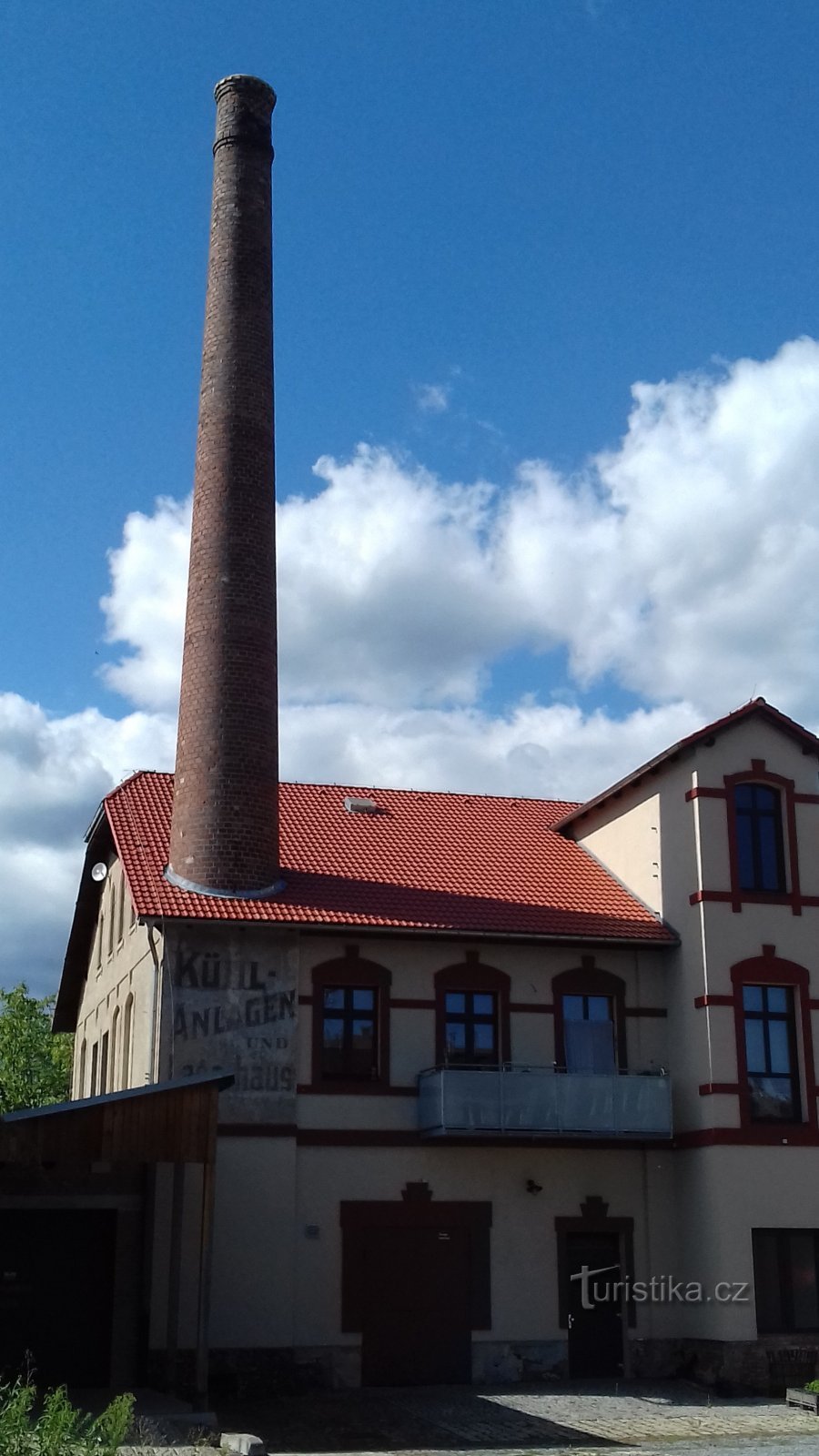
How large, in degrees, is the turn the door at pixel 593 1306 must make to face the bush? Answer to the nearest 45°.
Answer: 0° — it already faces it

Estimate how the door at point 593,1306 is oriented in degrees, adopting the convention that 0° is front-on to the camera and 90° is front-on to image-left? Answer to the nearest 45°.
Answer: approximately 0°

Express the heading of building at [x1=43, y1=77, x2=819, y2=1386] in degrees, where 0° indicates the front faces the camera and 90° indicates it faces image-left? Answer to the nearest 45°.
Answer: approximately 0°

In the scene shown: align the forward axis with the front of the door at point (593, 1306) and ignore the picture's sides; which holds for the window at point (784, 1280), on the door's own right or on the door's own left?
on the door's own left
